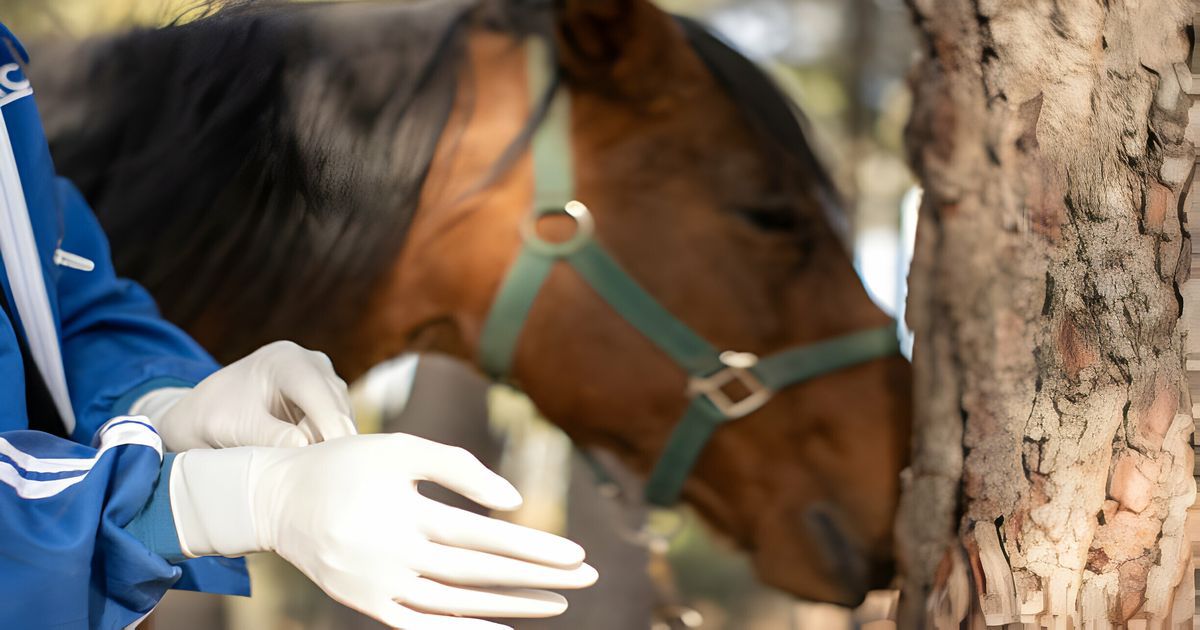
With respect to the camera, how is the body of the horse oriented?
to the viewer's right
